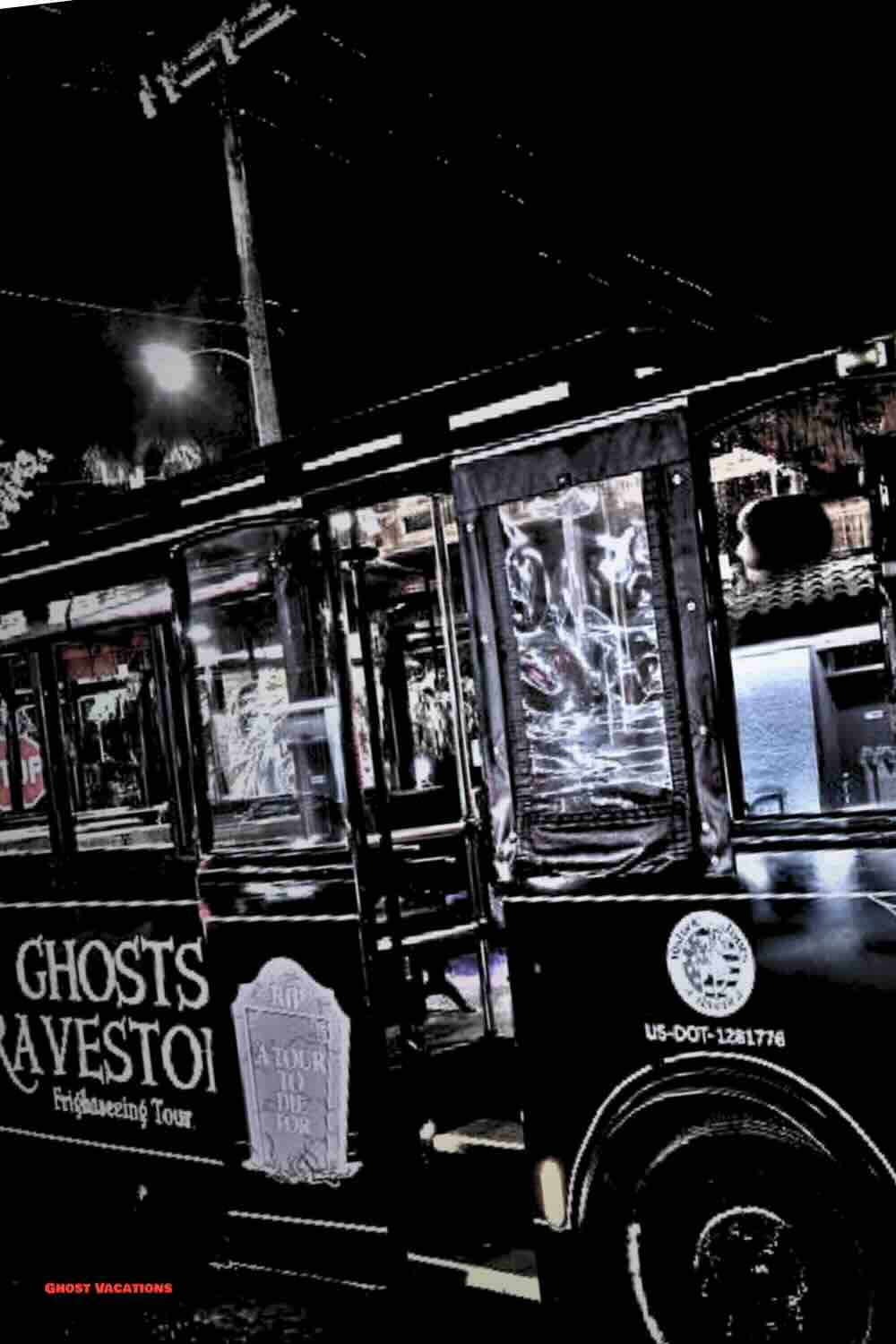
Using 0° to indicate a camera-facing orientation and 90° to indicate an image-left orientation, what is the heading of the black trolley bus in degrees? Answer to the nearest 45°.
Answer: approximately 315°

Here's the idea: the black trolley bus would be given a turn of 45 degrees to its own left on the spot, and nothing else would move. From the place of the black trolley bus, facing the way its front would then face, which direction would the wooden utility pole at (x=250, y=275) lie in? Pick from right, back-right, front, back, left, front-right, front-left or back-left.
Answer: left
